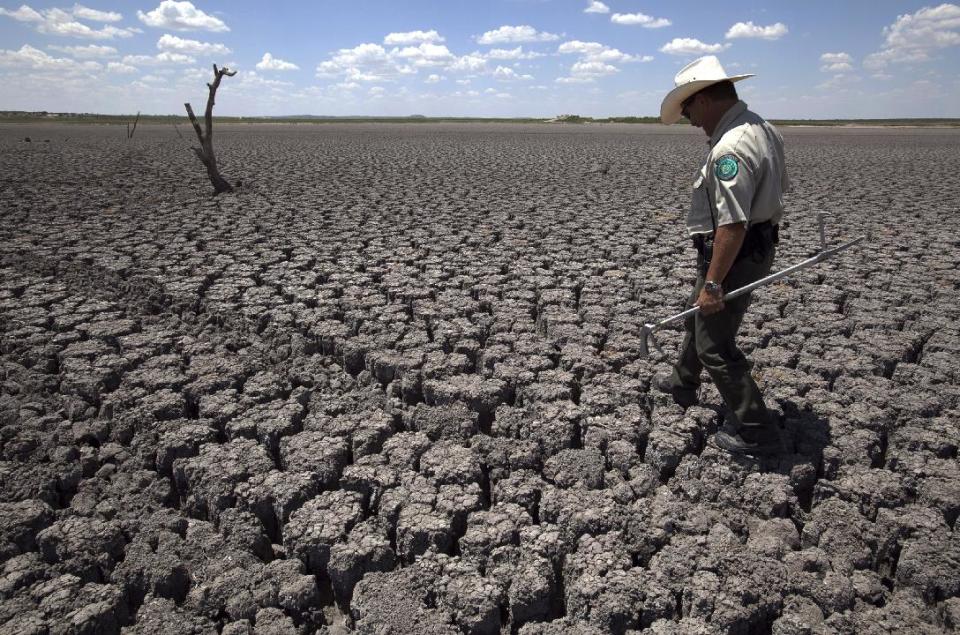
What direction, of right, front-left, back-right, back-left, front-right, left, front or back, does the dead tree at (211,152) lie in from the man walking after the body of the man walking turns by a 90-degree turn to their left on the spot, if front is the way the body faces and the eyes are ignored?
back-right

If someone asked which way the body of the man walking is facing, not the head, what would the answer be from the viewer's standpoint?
to the viewer's left
